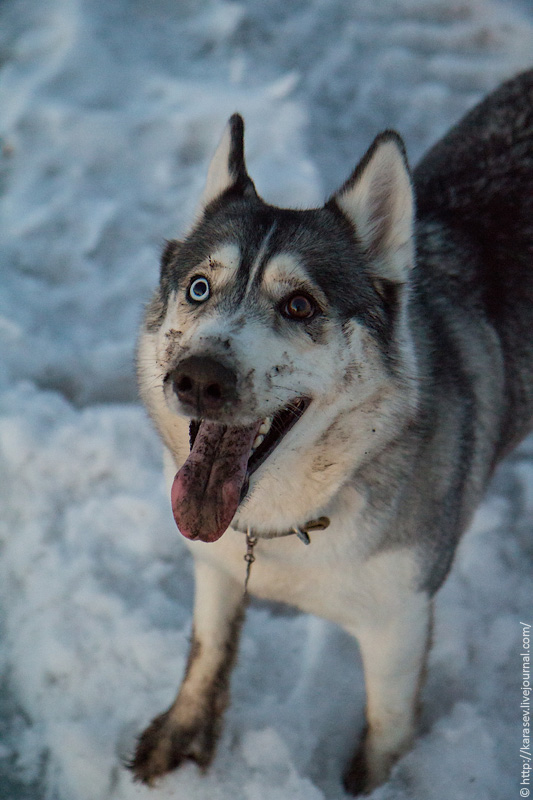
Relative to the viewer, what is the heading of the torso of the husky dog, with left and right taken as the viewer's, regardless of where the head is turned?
facing the viewer and to the left of the viewer
